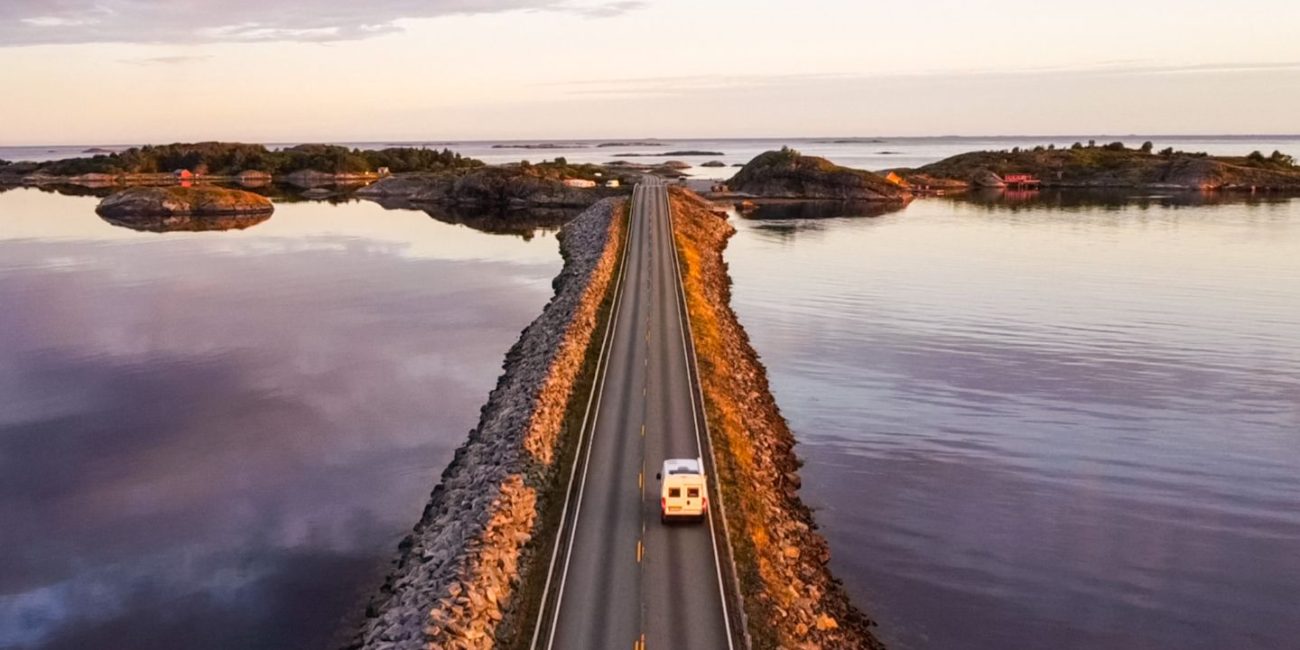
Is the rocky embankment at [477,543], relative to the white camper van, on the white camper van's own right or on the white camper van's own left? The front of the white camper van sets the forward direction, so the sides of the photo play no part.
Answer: on the white camper van's own left

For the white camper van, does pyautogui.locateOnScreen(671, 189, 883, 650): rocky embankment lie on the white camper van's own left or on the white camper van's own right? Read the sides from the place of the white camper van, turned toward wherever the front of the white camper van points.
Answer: on the white camper van's own right

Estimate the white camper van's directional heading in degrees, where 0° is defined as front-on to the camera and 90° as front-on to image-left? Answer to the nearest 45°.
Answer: approximately 180°
